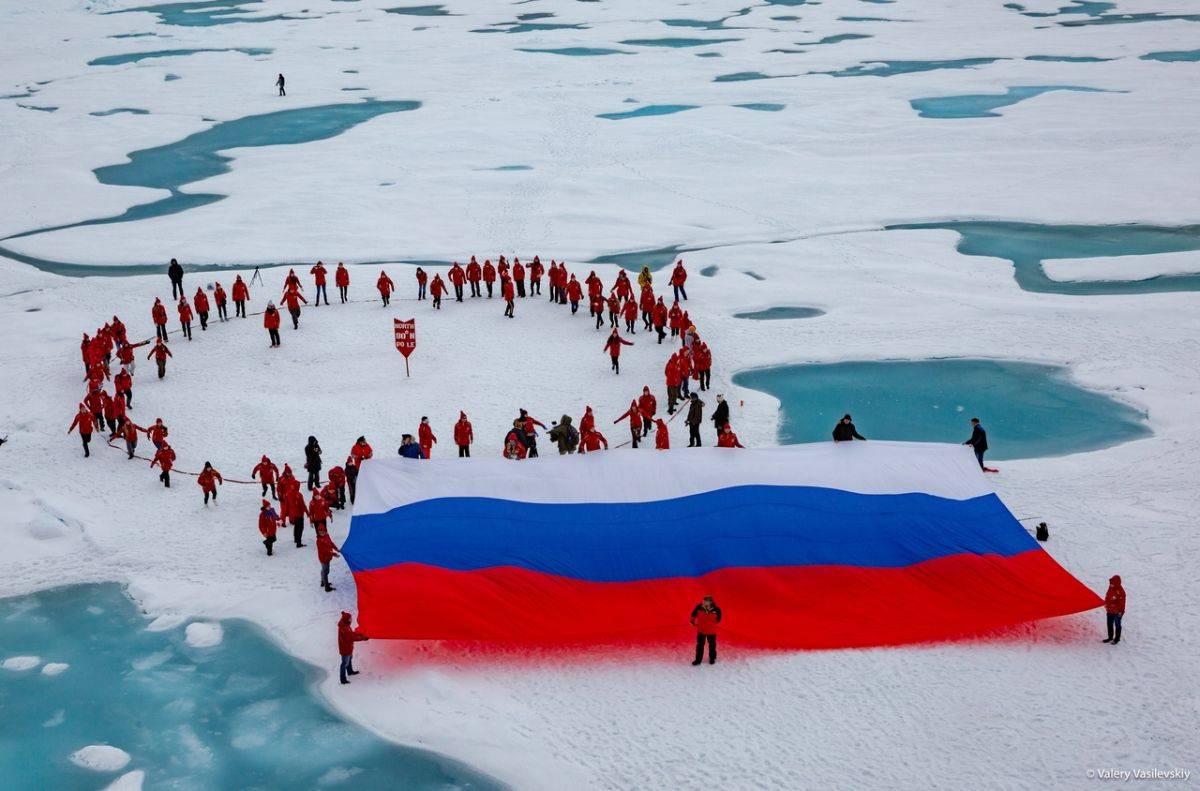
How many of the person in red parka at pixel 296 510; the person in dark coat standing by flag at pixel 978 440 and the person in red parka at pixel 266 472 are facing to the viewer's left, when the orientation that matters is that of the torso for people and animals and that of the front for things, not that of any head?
1

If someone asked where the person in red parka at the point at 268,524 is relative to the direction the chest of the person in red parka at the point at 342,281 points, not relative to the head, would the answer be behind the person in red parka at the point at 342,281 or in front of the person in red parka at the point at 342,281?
in front

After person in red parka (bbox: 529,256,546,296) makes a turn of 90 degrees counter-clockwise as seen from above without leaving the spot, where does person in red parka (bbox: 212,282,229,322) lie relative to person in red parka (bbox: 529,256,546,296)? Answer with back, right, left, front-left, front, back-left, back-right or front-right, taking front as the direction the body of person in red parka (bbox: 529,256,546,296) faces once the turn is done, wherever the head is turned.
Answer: back

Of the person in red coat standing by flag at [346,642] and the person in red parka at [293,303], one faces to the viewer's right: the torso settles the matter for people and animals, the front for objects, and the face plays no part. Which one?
the person in red coat standing by flag

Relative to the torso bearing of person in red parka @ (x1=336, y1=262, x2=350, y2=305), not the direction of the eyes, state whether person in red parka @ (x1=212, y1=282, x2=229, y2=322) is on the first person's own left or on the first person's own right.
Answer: on the first person's own right

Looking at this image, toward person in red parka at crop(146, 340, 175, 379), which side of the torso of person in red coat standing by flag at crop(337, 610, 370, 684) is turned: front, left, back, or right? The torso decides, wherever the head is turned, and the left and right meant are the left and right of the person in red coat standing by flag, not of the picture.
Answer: left

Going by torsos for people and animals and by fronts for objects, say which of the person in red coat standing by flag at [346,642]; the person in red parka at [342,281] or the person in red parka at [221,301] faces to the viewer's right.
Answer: the person in red coat standing by flag

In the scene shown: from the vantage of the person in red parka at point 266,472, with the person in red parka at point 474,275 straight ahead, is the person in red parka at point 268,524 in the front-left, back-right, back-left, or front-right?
back-right

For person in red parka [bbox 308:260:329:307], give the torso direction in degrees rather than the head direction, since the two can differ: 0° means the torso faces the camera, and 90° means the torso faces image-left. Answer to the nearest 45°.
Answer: approximately 0°

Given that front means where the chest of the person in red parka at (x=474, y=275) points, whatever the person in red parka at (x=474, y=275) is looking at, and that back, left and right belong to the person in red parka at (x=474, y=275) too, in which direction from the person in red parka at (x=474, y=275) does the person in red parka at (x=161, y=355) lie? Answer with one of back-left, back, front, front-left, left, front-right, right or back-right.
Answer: front-right

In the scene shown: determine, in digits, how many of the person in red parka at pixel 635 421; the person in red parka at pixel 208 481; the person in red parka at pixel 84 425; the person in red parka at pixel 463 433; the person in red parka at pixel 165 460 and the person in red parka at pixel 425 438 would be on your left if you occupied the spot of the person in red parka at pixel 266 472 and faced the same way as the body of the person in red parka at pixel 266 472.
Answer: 3

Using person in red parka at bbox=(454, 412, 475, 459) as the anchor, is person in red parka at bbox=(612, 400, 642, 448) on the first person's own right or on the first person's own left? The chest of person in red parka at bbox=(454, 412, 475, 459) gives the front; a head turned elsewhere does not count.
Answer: on the first person's own left
